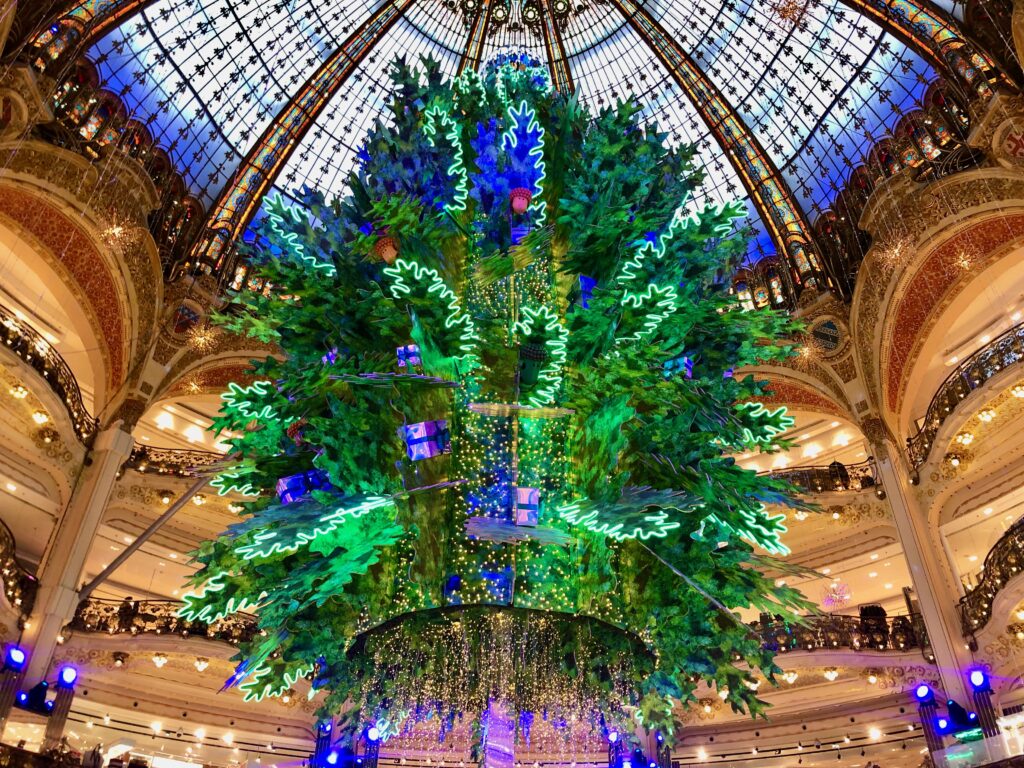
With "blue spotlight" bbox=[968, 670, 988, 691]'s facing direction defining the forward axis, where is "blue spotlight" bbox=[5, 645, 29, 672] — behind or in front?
in front

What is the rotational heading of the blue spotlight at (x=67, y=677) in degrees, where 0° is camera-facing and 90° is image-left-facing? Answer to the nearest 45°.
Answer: approximately 315°

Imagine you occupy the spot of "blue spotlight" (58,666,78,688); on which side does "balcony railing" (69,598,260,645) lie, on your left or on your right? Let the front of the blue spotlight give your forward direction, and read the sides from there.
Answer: on your left

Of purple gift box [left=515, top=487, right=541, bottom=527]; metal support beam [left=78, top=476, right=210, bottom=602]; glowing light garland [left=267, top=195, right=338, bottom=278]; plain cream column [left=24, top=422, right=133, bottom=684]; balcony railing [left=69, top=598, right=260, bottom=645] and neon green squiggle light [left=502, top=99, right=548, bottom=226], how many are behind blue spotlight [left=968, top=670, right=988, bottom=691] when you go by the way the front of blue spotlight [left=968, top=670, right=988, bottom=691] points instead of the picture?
0

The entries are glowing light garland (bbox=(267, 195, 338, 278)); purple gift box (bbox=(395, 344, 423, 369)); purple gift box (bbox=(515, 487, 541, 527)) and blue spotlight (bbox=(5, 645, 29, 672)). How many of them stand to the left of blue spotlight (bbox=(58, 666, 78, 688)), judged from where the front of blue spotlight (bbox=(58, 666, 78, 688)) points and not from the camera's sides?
0

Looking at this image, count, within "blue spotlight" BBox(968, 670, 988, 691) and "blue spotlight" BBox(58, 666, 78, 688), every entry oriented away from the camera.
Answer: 0

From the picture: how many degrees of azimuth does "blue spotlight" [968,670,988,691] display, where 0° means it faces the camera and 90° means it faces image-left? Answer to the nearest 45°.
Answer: approximately 45°

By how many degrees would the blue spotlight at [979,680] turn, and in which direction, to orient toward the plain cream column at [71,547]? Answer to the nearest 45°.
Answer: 0° — it already faces it
